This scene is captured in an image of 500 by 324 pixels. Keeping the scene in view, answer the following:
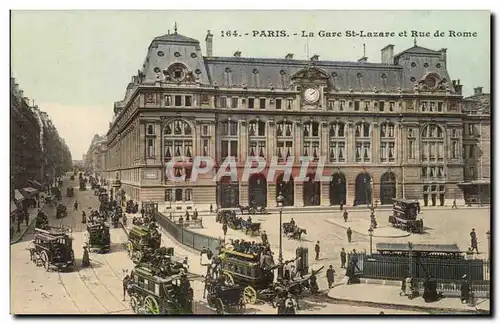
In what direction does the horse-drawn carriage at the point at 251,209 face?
to the viewer's left

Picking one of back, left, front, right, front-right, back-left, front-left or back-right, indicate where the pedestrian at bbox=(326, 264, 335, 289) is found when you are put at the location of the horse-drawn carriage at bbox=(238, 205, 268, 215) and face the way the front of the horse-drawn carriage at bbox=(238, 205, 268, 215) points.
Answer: back-left

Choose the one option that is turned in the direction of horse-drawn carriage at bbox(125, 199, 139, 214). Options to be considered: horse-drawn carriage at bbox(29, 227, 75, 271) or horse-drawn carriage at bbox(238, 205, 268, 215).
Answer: horse-drawn carriage at bbox(238, 205, 268, 215)
